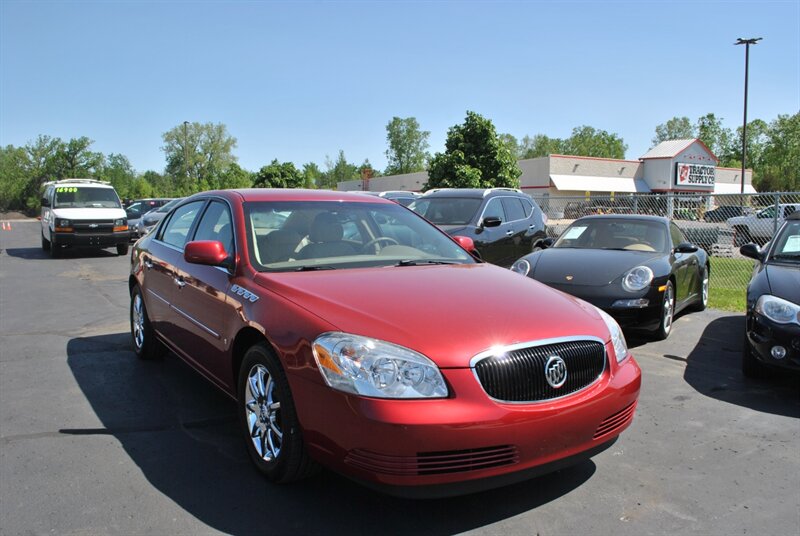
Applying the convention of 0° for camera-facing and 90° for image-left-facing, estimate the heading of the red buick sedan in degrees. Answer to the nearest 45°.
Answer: approximately 315°

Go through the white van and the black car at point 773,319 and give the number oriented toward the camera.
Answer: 2

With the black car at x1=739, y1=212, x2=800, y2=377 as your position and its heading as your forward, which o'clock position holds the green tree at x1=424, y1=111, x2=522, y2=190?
The green tree is roughly at 5 o'clock from the black car.

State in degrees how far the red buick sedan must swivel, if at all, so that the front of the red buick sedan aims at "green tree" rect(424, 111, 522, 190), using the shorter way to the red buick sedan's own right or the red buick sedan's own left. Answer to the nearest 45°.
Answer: approximately 135° to the red buick sedan's own left

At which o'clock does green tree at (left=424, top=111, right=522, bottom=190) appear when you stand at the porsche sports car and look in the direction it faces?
The green tree is roughly at 4 o'clock from the porsche sports car.

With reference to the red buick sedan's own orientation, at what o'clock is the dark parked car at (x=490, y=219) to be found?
The dark parked car is roughly at 8 o'clock from the red buick sedan.

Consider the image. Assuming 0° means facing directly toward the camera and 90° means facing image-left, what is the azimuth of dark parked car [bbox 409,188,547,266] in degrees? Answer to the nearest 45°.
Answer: approximately 45°

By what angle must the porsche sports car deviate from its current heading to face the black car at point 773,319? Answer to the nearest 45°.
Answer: approximately 90° to its left
